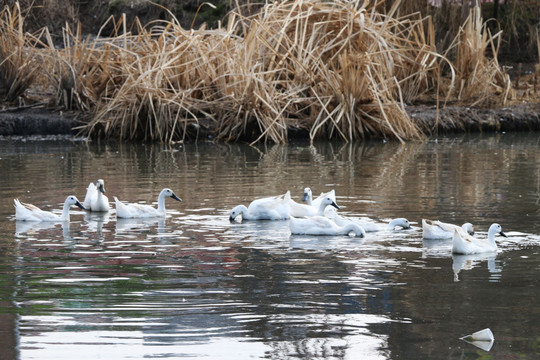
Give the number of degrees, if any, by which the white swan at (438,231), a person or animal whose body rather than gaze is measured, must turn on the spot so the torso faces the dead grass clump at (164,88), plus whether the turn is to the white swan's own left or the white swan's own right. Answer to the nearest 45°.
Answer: approximately 135° to the white swan's own left

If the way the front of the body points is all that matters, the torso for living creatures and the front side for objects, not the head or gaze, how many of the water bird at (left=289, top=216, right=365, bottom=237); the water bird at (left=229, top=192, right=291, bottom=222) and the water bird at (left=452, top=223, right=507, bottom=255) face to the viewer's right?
2

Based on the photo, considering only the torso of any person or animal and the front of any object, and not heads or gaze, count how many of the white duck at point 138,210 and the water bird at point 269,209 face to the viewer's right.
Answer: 1

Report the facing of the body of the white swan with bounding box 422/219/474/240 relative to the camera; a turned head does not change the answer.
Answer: to the viewer's right

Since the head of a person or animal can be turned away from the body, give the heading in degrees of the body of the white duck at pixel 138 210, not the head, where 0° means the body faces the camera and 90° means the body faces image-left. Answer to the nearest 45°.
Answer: approximately 270°

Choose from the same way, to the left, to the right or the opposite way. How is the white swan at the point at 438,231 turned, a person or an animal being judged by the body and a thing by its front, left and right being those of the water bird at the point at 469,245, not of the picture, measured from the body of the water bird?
the same way

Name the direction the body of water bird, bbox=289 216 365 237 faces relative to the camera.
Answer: to the viewer's right

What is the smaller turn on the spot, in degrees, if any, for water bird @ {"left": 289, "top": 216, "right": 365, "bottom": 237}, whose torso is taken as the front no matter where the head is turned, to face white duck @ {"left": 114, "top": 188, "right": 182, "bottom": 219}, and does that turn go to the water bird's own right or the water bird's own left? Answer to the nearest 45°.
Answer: approximately 135° to the water bird's own left

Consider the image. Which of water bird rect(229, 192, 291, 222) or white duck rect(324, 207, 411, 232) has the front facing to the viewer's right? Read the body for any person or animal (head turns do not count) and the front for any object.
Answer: the white duck

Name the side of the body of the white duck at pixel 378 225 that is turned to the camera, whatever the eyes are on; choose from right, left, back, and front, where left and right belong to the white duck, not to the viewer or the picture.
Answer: right

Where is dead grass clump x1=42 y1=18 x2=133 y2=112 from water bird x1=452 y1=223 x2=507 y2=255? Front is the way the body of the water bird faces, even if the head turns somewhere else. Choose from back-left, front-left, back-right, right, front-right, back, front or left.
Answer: back-left

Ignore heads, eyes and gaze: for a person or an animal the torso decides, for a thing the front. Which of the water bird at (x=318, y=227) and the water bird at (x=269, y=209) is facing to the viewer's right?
the water bird at (x=318, y=227)

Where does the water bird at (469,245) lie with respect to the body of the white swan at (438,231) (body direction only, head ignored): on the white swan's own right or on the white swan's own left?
on the white swan's own right

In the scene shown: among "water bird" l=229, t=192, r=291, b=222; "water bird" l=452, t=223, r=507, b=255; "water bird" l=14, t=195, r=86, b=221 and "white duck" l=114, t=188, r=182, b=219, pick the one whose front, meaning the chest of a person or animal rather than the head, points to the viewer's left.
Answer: "water bird" l=229, t=192, r=291, b=222

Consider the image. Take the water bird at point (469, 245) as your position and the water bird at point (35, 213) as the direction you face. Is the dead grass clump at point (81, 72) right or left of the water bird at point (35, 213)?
right

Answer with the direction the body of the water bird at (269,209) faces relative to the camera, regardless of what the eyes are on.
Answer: to the viewer's left

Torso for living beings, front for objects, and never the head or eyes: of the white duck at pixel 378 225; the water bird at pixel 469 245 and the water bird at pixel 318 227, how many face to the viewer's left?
0

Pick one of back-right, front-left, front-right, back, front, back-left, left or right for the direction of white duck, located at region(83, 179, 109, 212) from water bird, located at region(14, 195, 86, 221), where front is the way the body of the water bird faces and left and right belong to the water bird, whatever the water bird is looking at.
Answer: front-left

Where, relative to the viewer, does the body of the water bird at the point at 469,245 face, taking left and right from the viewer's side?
facing to the right of the viewer

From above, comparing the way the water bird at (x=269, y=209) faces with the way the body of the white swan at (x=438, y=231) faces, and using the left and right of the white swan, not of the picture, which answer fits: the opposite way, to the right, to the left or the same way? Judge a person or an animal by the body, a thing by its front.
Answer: the opposite way

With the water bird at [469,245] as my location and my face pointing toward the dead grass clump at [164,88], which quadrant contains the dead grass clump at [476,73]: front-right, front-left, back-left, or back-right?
front-right

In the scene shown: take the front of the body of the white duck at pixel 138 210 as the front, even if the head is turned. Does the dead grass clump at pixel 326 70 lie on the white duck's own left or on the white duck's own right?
on the white duck's own left

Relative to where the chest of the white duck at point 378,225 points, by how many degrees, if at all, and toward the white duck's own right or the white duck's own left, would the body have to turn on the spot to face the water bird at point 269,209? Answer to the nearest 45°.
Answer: approximately 135° to the white duck's own left

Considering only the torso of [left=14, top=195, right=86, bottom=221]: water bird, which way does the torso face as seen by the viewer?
to the viewer's right
